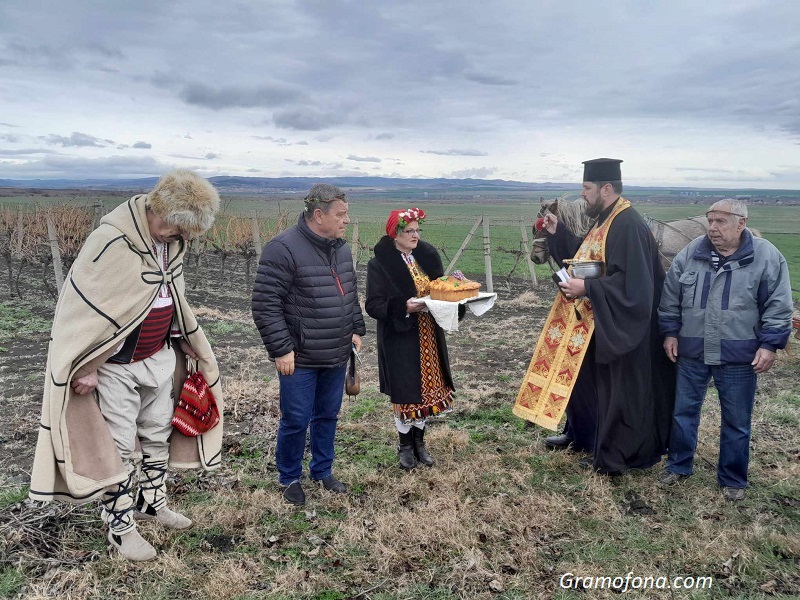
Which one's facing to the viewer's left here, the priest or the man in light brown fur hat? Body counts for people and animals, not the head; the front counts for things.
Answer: the priest

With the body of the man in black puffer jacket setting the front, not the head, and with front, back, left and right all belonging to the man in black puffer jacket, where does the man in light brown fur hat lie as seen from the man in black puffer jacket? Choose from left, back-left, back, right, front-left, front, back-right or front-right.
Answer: right

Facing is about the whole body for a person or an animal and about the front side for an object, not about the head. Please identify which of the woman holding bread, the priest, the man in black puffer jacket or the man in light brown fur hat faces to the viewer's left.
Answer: the priest

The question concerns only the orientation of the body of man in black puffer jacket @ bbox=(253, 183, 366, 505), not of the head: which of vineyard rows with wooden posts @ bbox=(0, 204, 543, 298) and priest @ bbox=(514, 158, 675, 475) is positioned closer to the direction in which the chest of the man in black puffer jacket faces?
the priest

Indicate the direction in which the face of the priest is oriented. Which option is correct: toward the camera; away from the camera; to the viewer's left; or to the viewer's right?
to the viewer's left

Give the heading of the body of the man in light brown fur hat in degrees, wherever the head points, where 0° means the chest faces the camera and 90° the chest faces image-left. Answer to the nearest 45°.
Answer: approximately 315°

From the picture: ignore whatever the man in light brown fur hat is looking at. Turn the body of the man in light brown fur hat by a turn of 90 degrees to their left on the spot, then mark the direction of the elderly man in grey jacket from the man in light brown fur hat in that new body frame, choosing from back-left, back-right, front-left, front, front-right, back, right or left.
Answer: front-right

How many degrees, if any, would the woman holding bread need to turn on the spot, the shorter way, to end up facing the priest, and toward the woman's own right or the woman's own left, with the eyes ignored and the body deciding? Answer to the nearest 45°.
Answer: approximately 45° to the woman's own left

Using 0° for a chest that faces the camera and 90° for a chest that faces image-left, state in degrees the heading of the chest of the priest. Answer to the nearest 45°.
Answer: approximately 90°

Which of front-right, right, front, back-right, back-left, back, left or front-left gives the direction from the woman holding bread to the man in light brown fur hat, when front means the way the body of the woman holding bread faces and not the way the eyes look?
right

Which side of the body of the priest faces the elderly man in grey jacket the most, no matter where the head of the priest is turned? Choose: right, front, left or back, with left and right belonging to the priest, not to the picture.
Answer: back

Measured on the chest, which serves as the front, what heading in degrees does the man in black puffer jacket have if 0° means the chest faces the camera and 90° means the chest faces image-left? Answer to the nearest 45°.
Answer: approximately 315°

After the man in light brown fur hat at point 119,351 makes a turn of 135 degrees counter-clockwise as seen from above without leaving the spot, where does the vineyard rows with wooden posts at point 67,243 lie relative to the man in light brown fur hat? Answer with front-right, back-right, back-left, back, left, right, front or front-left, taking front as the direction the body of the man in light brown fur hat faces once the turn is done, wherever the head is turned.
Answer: front

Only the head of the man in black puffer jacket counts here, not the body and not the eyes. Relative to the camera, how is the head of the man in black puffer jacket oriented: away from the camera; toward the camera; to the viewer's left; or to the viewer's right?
to the viewer's right

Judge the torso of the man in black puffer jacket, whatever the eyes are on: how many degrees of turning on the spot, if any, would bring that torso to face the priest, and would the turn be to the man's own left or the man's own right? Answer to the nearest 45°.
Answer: approximately 45° to the man's own left
